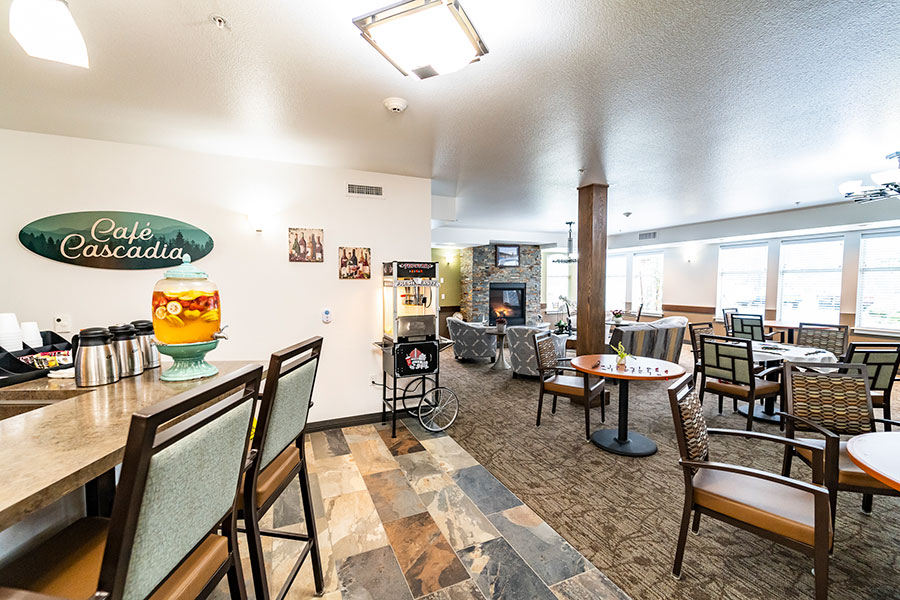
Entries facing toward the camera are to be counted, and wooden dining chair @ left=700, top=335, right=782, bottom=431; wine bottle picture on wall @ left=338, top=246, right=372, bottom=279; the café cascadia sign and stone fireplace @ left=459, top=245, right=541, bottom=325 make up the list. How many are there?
3

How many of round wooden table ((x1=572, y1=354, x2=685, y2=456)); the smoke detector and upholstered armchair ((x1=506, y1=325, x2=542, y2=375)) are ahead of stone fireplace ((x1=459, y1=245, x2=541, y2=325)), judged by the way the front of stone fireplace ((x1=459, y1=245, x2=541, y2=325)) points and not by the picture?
3

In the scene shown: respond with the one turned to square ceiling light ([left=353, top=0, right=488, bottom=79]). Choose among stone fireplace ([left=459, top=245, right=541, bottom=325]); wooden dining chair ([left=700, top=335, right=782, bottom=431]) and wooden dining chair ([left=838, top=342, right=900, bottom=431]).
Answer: the stone fireplace

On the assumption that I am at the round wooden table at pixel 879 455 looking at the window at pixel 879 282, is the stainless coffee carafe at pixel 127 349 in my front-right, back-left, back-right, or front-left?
back-left

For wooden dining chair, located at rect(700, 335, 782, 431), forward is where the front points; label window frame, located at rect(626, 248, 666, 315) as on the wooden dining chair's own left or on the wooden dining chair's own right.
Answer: on the wooden dining chair's own left

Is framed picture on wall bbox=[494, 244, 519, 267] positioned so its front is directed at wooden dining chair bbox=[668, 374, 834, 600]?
yes

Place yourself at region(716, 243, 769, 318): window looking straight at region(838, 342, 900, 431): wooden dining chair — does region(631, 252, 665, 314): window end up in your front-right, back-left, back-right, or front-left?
back-right

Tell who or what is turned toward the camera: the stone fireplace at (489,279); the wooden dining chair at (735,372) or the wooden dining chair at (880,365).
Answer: the stone fireplace

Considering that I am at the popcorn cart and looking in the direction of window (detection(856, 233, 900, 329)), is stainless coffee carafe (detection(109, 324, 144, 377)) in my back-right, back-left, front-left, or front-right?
back-right

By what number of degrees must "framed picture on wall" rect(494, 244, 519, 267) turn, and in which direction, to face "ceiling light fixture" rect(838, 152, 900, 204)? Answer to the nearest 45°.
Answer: approximately 45° to its left

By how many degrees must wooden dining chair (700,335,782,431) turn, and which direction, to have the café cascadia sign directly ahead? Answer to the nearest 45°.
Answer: approximately 180°

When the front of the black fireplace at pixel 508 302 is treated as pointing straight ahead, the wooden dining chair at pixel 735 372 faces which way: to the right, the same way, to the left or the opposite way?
to the left

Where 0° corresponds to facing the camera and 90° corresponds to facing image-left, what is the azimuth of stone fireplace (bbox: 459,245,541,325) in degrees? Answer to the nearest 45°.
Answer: approximately 0°
